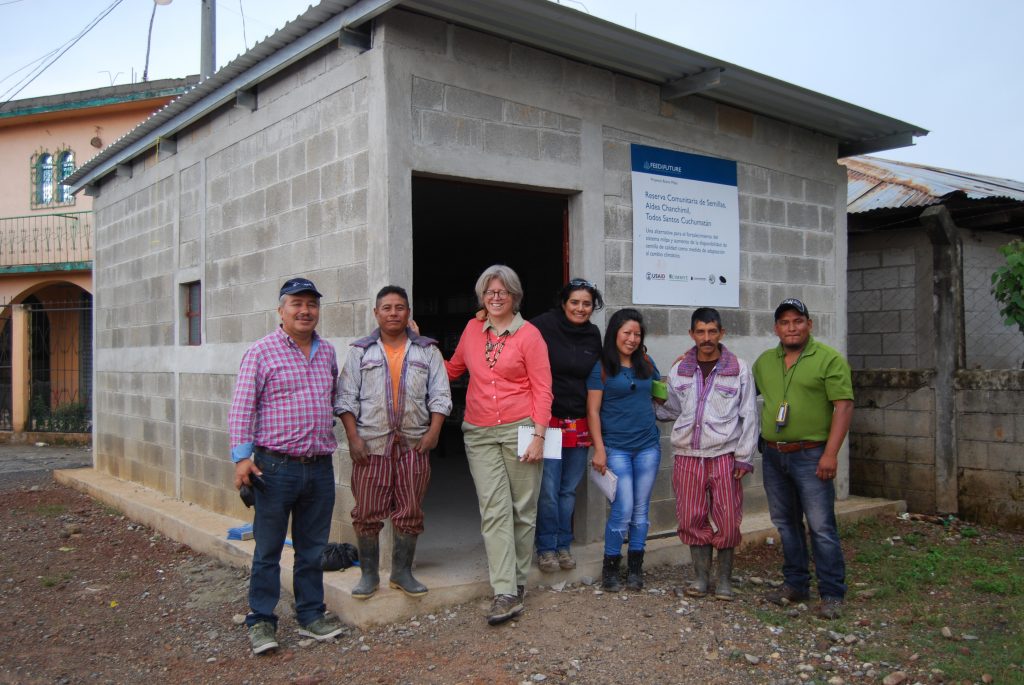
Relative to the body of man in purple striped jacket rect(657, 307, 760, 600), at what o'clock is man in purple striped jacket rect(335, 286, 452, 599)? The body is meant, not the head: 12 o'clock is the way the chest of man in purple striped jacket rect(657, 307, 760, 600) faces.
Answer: man in purple striped jacket rect(335, 286, 452, 599) is roughly at 2 o'clock from man in purple striped jacket rect(657, 307, 760, 600).

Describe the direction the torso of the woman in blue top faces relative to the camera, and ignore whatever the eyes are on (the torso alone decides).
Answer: toward the camera

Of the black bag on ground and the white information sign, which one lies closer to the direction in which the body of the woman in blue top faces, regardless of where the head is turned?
the black bag on ground

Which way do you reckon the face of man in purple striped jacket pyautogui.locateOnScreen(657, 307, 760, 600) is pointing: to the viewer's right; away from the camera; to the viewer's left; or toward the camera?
toward the camera

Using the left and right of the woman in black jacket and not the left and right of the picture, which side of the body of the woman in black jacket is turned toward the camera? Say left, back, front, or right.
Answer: front

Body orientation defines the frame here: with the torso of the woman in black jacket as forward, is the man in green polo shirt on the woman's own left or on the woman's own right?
on the woman's own left

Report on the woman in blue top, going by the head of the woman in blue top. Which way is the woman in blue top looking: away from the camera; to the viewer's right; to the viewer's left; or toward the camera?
toward the camera

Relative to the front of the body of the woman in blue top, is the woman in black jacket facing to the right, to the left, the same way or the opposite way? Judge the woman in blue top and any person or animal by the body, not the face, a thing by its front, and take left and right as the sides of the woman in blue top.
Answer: the same way

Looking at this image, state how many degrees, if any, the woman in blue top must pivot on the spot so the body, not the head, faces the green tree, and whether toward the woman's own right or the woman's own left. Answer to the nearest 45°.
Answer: approximately 135° to the woman's own left

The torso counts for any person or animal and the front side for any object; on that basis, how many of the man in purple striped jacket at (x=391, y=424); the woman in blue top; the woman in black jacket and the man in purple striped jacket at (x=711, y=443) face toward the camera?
4

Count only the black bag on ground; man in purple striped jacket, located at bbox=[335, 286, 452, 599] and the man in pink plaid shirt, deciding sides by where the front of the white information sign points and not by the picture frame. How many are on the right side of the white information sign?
3

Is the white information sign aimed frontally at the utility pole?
no

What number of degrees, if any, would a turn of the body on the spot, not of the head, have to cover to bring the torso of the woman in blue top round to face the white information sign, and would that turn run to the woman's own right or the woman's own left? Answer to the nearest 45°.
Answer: approximately 180°

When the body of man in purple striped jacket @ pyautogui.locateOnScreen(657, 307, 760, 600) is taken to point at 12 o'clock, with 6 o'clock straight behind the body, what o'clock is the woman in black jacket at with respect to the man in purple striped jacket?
The woman in black jacket is roughly at 3 o'clock from the man in purple striped jacket.

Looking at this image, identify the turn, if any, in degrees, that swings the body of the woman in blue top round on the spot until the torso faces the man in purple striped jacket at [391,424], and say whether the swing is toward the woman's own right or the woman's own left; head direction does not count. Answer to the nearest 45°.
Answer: approximately 45° to the woman's own right

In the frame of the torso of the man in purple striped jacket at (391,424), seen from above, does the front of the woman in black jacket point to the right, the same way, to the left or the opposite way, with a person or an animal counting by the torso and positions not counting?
the same way

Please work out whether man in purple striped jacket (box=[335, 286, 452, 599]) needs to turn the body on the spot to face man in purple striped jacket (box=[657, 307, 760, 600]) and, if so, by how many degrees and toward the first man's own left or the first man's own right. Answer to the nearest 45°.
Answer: approximately 90° to the first man's own left
